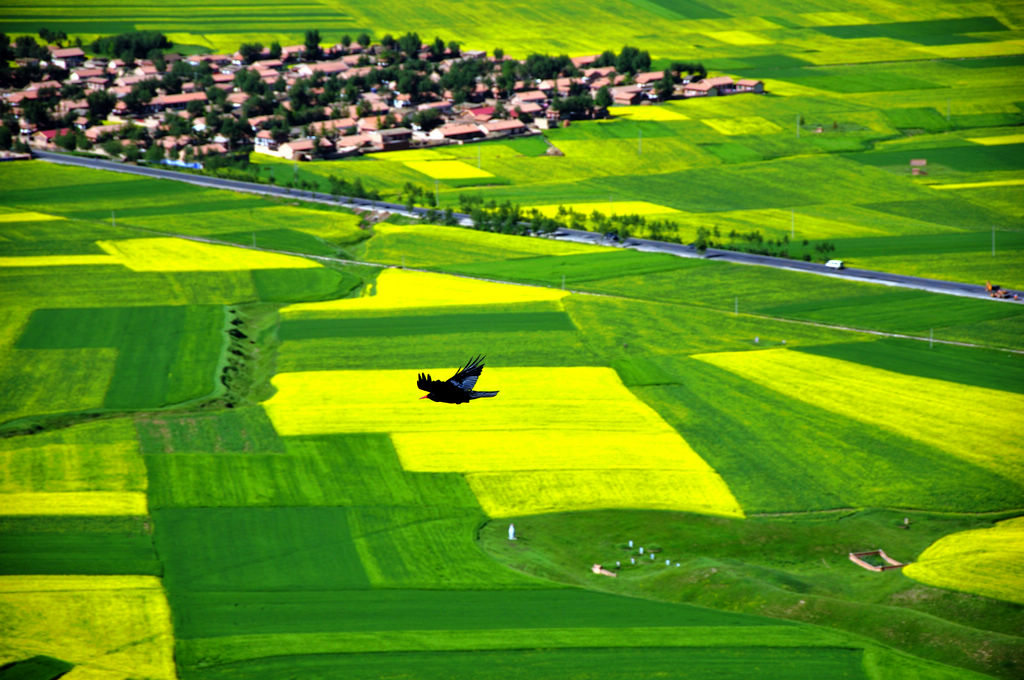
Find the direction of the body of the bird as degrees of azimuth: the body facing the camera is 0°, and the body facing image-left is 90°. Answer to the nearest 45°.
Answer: approximately 90°
